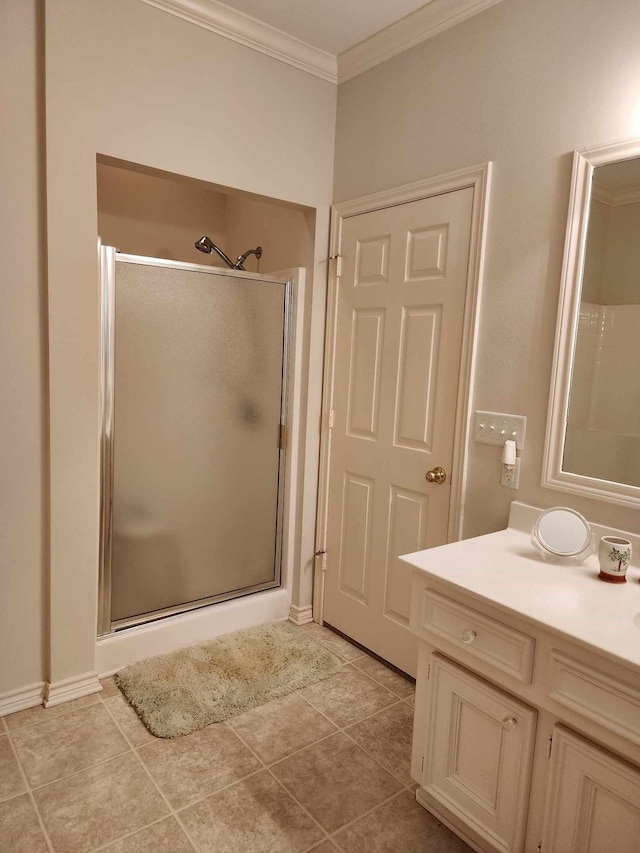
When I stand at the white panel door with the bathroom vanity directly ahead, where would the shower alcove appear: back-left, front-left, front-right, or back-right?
back-right

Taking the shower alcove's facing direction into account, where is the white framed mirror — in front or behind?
in front

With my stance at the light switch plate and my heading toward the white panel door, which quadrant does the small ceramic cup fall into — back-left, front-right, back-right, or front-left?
back-left

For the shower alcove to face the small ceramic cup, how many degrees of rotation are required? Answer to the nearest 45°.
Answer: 0° — it already faces it

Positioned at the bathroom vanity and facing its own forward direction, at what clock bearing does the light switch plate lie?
The light switch plate is roughly at 4 o'clock from the bathroom vanity.

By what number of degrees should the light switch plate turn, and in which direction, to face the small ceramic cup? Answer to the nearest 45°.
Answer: approximately 90° to its left

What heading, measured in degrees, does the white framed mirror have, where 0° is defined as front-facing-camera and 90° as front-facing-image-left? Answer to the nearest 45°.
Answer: approximately 45°

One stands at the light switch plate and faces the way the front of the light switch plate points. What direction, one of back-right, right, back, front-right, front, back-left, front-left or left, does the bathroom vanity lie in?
front-left

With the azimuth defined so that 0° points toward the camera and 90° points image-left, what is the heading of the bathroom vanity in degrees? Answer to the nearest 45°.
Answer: approximately 45°
